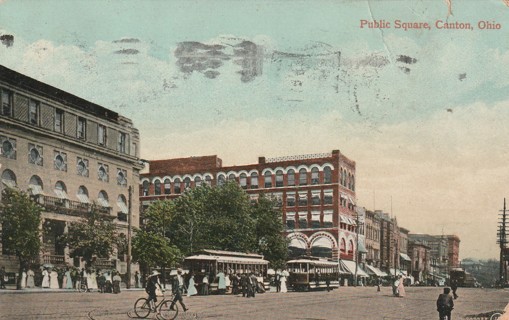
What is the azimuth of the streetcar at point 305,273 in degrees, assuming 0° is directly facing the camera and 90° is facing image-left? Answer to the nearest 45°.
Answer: approximately 45°

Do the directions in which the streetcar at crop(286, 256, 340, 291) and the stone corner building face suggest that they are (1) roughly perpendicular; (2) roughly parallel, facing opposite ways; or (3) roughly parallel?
roughly perpendicular

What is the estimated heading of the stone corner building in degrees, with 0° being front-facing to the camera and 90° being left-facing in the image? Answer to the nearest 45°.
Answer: approximately 315°

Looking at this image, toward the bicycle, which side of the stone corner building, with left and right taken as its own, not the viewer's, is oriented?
front
